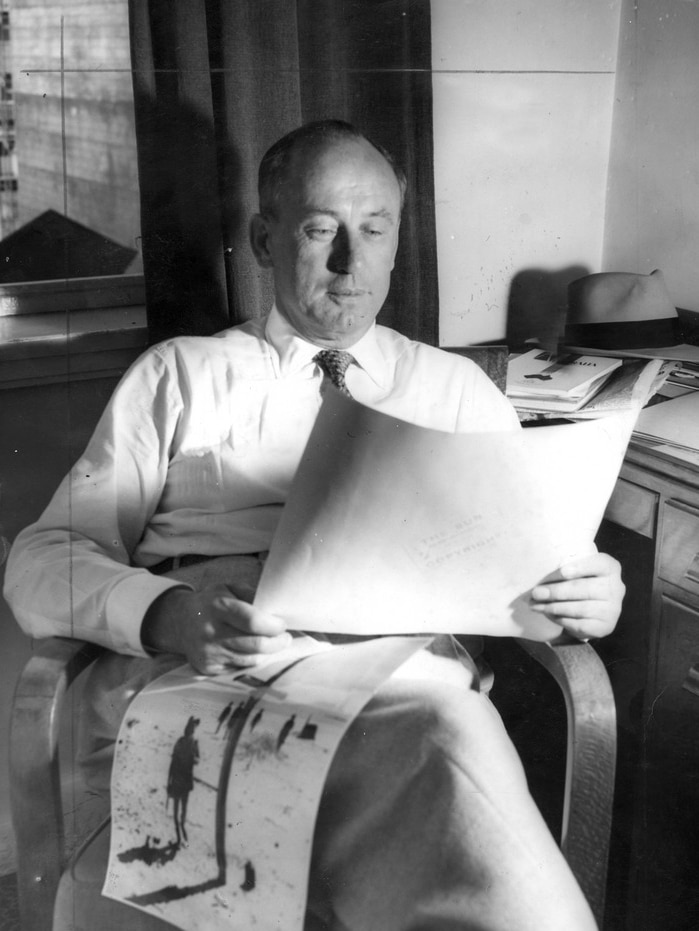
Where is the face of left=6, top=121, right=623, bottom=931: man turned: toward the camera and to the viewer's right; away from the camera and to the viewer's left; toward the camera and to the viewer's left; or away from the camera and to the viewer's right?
toward the camera and to the viewer's right

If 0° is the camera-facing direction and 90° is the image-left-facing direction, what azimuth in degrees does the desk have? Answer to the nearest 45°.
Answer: approximately 45°

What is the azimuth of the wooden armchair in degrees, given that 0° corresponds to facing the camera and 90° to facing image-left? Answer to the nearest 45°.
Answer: approximately 0°
